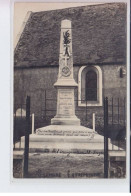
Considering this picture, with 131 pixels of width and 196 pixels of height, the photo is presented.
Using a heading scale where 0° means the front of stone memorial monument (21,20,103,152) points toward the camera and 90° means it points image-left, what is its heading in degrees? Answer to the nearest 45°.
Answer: approximately 0°
